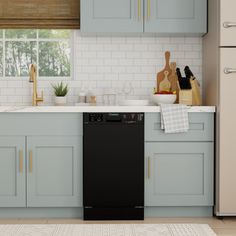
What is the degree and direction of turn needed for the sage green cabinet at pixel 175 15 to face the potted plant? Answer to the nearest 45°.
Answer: approximately 90° to its right

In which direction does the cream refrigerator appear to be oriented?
toward the camera

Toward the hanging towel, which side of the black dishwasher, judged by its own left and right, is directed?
left

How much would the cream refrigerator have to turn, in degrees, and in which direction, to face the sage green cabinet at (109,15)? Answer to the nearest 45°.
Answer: approximately 90° to its right

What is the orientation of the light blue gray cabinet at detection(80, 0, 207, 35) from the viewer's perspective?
toward the camera

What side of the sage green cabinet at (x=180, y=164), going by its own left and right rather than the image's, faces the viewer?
front

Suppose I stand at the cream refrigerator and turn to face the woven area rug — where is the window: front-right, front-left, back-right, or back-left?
front-right

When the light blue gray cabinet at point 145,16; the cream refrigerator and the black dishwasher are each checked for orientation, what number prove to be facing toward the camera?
3
